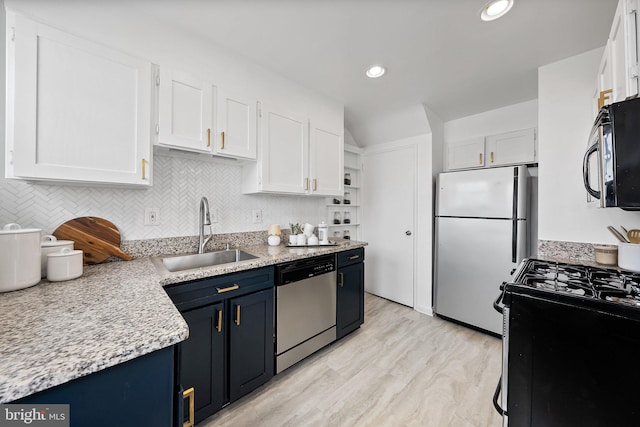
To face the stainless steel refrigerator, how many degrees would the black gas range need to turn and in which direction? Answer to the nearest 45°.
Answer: approximately 45° to its right

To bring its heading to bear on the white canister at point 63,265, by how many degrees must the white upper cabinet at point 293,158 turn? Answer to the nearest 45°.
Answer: approximately 90° to its right

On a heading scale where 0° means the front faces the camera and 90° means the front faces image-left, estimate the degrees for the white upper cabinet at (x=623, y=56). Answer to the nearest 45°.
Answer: approximately 90°

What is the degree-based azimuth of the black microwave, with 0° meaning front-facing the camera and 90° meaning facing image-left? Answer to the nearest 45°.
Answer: approximately 90°

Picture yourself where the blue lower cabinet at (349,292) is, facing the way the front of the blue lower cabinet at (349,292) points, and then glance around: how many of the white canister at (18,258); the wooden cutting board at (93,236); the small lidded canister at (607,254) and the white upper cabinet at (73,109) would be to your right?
3

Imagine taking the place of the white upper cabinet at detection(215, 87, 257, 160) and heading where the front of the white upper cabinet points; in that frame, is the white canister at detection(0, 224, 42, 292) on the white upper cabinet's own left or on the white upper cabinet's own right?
on the white upper cabinet's own right

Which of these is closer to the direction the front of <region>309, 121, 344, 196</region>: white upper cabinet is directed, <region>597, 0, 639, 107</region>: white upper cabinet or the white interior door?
the white upper cabinet
